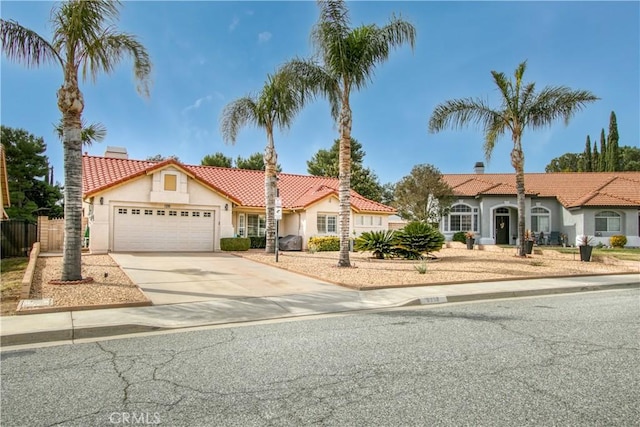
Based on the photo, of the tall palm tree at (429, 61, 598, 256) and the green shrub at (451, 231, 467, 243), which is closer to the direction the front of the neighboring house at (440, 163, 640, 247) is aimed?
the tall palm tree

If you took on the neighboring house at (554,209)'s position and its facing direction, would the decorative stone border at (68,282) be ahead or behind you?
ahead

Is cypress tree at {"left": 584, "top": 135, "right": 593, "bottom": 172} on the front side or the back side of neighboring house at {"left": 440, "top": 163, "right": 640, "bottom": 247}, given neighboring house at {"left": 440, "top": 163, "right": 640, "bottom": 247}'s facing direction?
on the back side

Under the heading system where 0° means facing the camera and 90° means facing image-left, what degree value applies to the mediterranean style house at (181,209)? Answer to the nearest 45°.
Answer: approximately 0°

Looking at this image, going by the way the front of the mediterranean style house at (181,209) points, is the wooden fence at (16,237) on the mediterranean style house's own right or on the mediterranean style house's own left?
on the mediterranean style house's own right

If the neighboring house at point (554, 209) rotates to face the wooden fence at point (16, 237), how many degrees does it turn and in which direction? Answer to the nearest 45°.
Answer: approximately 45° to its right

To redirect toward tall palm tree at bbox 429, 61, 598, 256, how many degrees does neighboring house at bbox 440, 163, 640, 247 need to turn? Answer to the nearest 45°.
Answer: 0° — it already faces it

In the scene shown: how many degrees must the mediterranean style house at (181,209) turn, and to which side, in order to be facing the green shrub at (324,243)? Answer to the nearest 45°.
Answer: approximately 90° to its left

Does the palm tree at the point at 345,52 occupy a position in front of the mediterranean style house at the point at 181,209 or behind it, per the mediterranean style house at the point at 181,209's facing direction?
in front

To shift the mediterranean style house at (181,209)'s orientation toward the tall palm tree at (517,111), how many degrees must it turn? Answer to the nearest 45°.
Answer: approximately 45° to its left

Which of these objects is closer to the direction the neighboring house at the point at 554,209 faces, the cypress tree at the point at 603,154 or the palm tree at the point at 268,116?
the palm tree

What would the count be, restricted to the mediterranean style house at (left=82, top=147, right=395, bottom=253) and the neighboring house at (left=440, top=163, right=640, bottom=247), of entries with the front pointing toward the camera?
2
